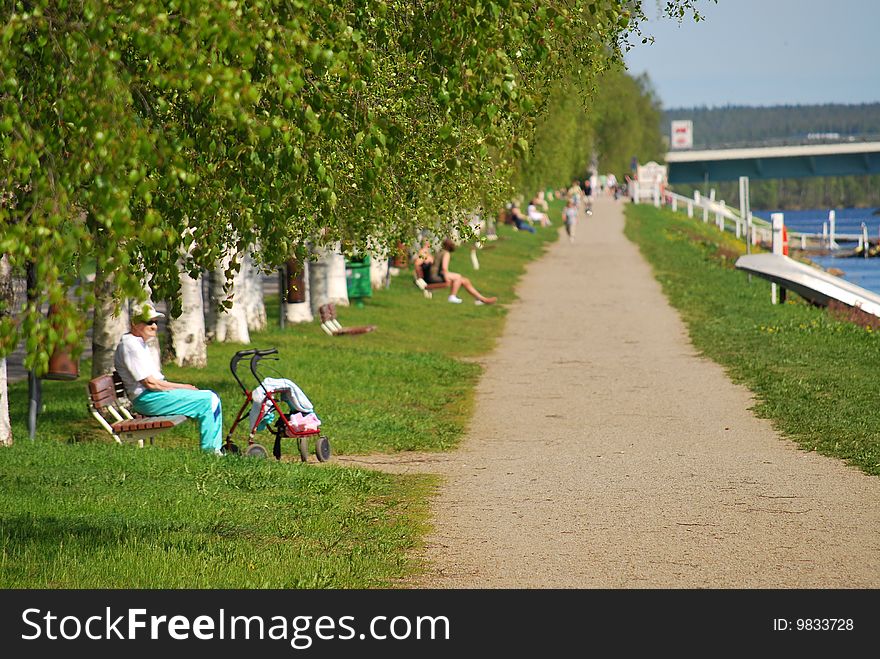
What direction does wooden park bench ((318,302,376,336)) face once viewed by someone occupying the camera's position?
facing to the right of the viewer

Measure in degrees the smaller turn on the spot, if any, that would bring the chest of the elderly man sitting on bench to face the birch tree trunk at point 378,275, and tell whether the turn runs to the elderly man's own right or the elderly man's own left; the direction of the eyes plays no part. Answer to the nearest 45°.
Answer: approximately 90° to the elderly man's own left

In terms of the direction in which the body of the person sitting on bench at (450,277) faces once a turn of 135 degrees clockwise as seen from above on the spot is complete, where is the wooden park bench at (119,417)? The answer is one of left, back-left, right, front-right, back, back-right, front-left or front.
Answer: front-left

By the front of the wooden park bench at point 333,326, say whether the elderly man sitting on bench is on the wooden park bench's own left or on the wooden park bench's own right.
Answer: on the wooden park bench's own right

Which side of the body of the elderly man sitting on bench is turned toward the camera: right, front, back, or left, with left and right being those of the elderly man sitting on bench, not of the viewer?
right

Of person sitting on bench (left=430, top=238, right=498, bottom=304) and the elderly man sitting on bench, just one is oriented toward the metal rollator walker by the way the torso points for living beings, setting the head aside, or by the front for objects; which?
the elderly man sitting on bench

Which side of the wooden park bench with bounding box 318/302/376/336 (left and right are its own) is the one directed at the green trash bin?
left

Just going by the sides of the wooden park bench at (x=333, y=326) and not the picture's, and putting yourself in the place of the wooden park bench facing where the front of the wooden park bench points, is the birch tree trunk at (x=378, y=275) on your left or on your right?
on your left

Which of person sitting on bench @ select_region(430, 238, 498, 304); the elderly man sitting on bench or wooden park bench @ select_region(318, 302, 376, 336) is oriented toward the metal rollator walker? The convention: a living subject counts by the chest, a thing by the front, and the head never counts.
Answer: the elderly man sitting on bench

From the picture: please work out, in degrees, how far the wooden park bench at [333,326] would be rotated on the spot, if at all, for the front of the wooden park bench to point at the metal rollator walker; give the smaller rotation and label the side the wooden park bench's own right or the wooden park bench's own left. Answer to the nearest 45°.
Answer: approximately 90° to the wooden park bench's own right

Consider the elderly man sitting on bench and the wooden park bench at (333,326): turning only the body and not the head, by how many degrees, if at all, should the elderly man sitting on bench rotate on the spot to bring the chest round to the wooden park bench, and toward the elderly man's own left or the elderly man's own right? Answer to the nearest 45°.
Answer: approximately 90° to the elderly man's own left

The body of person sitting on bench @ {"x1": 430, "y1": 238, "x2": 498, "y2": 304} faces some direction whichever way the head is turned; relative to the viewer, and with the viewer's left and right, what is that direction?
facing to the right of the viewer
